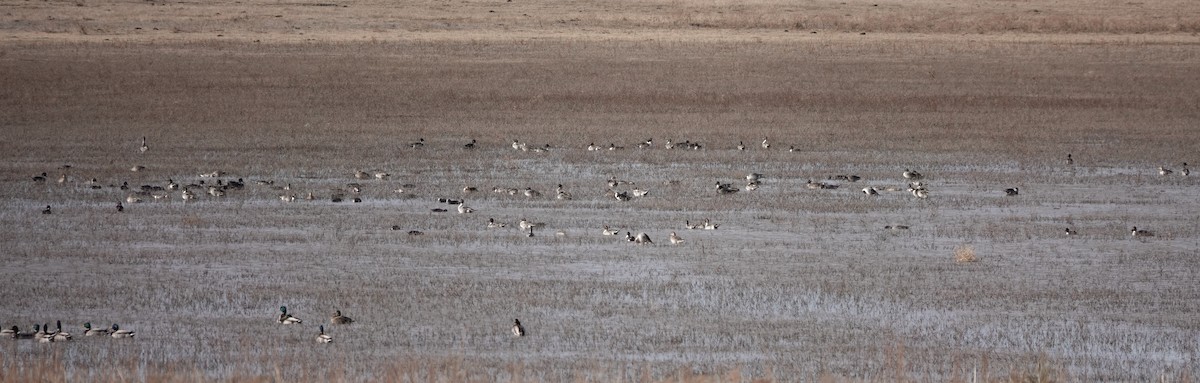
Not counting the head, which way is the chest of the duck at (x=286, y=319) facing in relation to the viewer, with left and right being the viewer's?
facing to the left of the viewer

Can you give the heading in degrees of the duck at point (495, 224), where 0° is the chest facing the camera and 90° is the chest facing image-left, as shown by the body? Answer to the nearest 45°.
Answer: approximately 90°

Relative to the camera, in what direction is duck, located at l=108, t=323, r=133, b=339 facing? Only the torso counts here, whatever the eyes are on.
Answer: to the viewer's left
